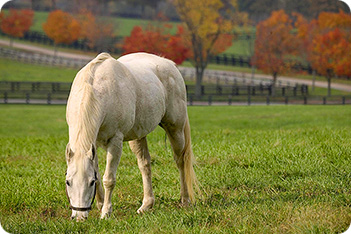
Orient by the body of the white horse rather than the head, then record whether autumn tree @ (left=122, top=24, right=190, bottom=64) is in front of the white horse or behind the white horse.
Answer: behind

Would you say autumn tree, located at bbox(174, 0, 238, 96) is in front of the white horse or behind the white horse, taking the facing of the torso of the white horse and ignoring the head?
behind

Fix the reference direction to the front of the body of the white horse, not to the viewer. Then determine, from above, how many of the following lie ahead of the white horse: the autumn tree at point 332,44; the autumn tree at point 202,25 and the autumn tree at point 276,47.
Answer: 0

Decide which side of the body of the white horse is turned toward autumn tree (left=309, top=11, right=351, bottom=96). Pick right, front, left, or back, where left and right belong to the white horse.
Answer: back

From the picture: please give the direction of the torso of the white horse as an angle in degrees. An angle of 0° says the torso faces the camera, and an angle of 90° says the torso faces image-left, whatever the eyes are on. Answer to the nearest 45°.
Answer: approximately 45°

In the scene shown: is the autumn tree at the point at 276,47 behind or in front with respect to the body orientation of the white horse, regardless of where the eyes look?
behind

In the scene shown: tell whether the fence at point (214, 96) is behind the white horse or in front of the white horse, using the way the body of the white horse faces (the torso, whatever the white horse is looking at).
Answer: behind
